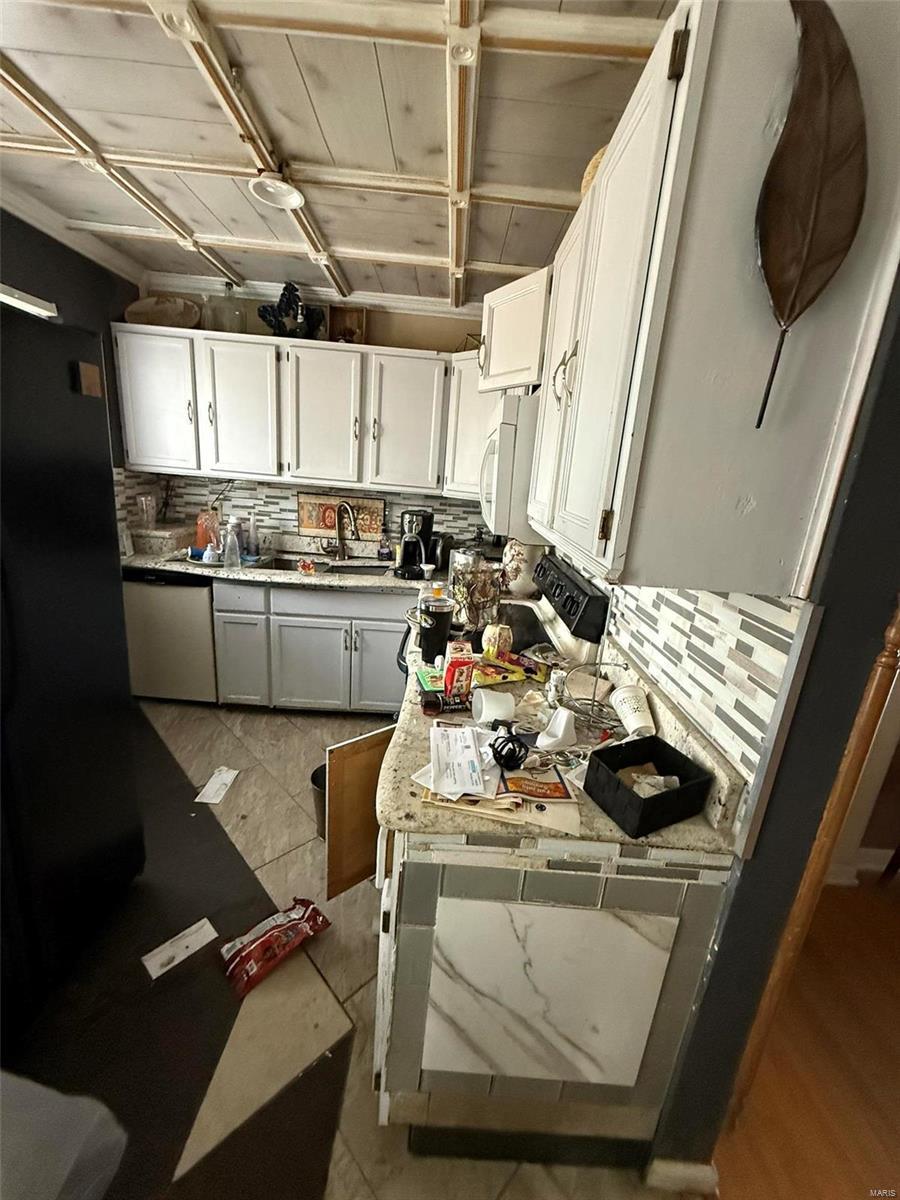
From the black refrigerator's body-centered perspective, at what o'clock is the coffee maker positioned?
The coffee maker is roughly at 11 o'clock from the black refrigerator.

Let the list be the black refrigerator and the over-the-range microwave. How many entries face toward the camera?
0

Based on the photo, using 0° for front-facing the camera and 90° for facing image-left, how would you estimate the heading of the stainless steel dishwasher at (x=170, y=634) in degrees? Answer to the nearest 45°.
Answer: approximately 0°

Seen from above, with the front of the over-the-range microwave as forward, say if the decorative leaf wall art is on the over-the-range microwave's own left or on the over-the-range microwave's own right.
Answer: on the over-the-range microwave's own left

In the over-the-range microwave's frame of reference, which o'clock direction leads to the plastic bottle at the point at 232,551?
The plastic bottle is roughly at 1 o'clock from the over-the-range microwave.

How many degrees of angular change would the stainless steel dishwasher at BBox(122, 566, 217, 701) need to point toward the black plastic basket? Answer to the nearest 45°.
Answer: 0° — it already faces it

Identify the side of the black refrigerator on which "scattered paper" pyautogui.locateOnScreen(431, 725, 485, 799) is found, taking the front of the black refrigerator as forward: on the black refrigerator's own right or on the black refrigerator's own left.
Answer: on the black refrigerator's own right

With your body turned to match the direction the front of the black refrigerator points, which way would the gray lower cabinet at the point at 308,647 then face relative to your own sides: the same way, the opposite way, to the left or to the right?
to the right

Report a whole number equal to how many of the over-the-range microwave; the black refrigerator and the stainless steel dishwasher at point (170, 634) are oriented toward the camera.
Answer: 1

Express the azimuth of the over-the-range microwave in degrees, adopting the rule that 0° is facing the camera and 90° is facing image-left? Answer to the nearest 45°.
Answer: approximately 90°

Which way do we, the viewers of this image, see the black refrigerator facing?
facing to the right of the viewer

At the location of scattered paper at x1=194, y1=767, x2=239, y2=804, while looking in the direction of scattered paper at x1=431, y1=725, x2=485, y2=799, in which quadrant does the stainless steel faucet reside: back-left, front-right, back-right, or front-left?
back-left
